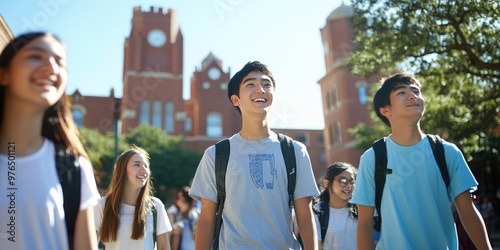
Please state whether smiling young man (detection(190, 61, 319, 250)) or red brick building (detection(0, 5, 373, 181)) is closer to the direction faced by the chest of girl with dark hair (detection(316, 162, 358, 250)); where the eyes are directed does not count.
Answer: the smiling young man

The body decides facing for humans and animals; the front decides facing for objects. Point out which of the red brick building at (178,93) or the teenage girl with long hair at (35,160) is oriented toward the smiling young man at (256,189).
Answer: the red brick building

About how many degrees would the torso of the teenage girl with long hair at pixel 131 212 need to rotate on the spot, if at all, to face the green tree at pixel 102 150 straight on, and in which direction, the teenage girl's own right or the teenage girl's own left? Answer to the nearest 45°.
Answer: approximately 180°

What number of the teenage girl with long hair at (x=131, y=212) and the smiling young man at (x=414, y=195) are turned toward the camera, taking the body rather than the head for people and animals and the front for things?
2

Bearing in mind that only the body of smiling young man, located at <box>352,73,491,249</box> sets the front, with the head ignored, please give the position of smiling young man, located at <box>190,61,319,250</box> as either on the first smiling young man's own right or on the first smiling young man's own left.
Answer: on the first smiling young man's own right

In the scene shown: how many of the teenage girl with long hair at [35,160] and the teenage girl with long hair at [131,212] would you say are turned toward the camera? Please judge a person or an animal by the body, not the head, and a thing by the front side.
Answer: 2

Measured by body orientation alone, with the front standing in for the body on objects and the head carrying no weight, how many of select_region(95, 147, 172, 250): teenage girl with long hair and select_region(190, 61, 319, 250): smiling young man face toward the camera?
2

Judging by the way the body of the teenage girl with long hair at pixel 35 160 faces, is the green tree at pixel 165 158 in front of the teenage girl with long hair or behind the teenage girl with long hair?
behind

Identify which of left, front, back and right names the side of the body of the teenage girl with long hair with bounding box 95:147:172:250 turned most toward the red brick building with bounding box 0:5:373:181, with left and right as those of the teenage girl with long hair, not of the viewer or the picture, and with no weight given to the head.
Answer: back
